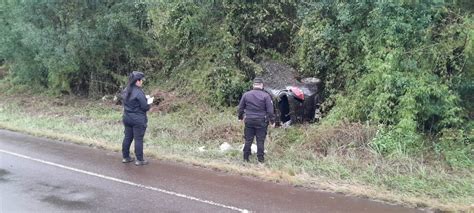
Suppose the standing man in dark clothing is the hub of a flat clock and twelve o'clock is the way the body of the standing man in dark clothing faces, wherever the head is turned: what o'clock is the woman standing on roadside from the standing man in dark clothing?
The woman standing on roadside is roughly at 9 o'clock from the standing man in dark clothing.

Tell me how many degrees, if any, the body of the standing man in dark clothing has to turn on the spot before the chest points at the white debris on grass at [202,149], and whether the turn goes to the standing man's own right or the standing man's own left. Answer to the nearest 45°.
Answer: approximately 45° to the standing man's own left

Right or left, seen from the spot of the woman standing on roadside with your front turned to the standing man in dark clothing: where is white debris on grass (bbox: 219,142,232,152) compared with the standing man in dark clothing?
left

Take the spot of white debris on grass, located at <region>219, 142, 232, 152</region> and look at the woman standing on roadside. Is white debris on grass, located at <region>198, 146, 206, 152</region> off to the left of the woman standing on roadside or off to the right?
right

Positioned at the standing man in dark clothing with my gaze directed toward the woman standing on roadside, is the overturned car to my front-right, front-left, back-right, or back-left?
back-right

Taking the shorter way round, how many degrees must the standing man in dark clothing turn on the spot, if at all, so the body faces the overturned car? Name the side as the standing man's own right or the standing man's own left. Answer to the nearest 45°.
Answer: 0° — they already face it

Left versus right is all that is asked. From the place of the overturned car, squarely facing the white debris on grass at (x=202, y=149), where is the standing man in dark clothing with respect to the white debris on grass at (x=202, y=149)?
left

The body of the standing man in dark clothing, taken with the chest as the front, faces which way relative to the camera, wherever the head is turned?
away from the camera

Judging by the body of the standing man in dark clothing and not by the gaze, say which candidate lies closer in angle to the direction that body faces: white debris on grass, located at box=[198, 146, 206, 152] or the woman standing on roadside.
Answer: the white debris on grass

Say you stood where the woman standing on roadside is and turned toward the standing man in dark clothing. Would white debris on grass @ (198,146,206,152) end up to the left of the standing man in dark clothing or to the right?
left

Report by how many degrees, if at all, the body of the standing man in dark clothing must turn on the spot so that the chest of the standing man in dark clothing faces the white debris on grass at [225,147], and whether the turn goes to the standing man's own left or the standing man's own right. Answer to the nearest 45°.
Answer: approximately 45° to the standing man's own left
